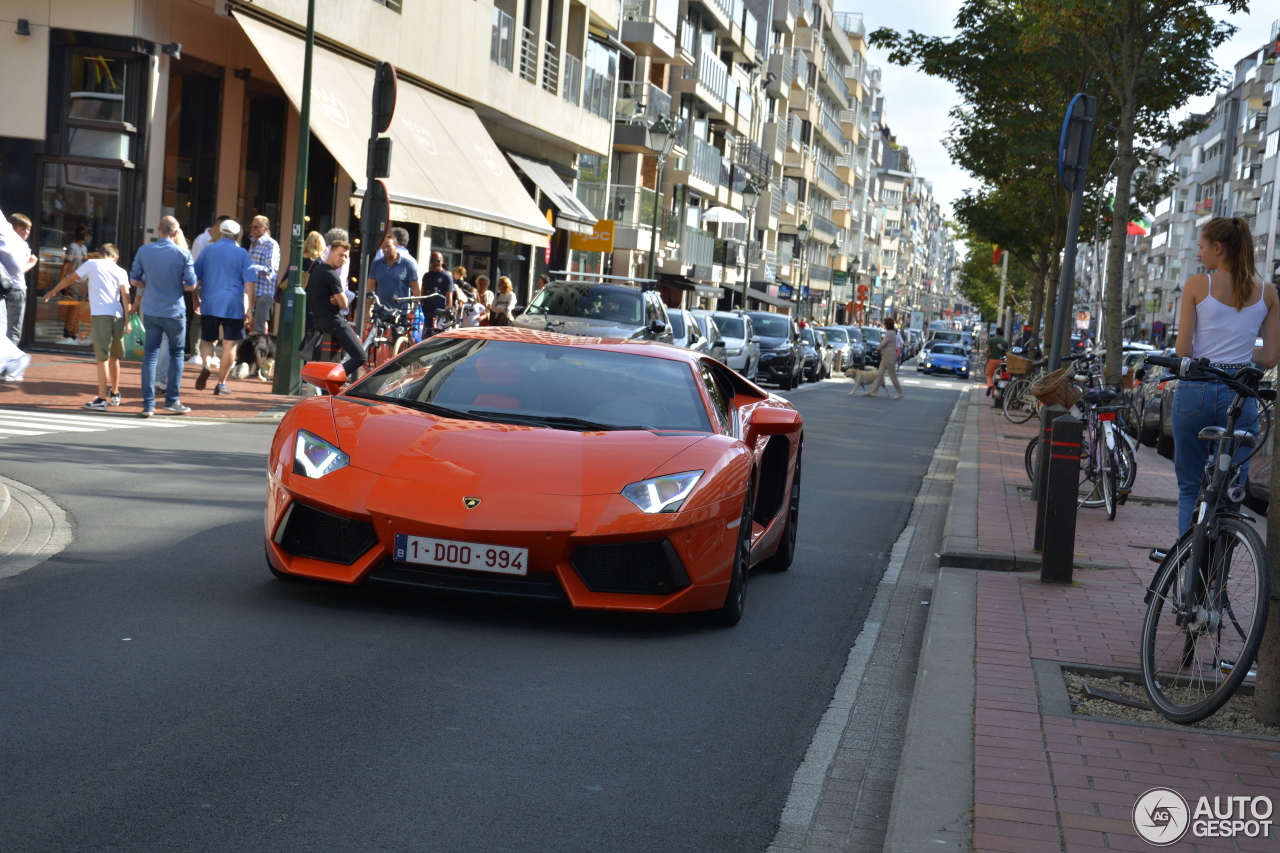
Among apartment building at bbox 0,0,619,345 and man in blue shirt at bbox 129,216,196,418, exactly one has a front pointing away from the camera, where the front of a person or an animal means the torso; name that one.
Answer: the man in blue shirt

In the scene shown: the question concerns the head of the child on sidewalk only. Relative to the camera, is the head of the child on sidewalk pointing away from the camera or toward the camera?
away from the camera

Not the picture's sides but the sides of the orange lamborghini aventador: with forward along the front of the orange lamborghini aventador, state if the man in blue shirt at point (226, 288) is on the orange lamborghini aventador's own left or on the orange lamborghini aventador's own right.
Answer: on the orange lamborghini aventador's own right

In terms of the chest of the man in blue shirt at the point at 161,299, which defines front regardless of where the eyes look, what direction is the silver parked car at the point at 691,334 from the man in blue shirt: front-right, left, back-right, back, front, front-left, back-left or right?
front-right

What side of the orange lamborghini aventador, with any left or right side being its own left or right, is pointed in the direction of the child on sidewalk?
right

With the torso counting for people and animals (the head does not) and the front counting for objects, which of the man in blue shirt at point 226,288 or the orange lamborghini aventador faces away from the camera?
the man in blue shirt

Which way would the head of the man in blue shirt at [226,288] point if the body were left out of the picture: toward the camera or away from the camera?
away from the camera

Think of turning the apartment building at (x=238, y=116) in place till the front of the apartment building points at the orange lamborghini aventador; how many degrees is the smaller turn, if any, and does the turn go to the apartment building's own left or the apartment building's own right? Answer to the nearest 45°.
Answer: approximately 45° to the apartment building's own right

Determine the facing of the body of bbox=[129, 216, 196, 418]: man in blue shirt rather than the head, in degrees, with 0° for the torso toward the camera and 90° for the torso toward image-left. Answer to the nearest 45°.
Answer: approximately 180°

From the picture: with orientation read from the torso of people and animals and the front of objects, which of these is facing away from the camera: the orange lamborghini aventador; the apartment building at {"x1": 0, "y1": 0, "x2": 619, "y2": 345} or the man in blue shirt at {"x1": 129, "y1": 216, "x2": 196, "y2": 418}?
the man in blue shirt

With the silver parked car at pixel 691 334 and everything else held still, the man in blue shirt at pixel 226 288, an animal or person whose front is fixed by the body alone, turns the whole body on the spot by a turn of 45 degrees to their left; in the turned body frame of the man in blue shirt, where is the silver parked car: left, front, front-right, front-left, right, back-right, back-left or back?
right

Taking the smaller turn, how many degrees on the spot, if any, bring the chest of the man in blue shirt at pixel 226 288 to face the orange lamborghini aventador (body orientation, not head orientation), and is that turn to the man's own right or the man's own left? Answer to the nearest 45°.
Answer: approximately 180°

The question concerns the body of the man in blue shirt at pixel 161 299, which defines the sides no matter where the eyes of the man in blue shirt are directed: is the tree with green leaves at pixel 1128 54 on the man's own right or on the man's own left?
on the man's own right

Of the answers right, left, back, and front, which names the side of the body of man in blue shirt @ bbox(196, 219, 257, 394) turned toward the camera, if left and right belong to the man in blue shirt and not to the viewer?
back

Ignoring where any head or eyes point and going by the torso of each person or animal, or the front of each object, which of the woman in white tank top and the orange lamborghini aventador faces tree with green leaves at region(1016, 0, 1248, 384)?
the woman in white tank top
